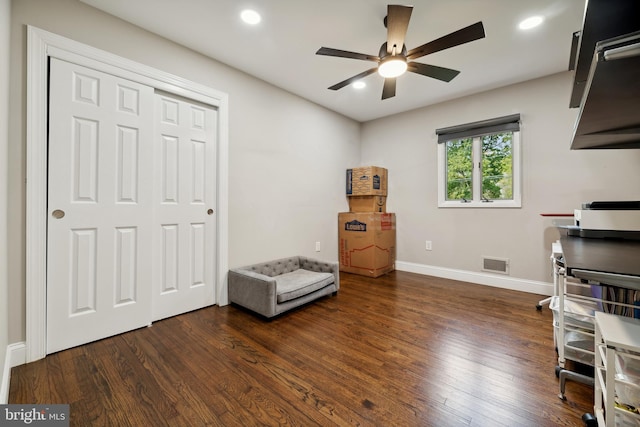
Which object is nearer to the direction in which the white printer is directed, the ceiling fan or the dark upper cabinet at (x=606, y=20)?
the ceiling fan

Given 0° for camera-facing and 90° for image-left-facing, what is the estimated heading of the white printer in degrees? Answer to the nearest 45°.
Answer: approximately 90°

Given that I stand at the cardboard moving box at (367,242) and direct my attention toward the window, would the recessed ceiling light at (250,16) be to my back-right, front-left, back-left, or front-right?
back-right

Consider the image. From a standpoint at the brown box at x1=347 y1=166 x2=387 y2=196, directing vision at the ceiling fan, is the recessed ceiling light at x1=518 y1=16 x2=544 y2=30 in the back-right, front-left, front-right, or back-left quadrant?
front-left

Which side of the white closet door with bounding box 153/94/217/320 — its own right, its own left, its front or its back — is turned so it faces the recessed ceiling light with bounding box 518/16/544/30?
front

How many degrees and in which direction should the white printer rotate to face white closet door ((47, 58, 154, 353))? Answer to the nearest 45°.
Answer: approximately 45° to its left

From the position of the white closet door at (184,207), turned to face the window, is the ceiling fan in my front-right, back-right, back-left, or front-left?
front-right

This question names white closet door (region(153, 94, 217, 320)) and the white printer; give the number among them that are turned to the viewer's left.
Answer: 1

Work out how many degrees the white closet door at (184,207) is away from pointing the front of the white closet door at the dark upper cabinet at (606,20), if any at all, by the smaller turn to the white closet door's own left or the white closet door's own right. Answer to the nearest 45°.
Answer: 0° — it already faces it
